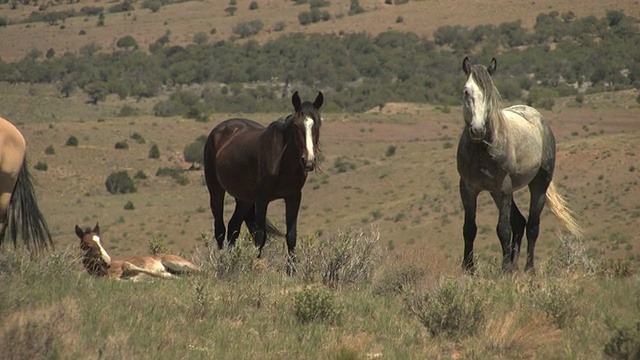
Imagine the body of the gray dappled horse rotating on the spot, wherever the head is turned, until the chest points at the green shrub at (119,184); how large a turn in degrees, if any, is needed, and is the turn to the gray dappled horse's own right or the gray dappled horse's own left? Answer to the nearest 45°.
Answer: approximately 90° to the gray dappled horse's own right

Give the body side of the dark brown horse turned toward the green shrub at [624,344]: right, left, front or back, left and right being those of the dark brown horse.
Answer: front

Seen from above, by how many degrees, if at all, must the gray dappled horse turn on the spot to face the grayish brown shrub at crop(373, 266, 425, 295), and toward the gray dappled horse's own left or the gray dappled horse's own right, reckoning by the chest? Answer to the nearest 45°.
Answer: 0° — it already faces it

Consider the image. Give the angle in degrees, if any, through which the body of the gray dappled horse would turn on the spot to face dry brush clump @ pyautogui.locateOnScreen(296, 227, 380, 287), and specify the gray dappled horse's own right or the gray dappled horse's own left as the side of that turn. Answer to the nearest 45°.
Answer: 0° — it already faces it

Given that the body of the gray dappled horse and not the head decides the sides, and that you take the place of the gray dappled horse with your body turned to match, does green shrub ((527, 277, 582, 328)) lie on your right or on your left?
on your left

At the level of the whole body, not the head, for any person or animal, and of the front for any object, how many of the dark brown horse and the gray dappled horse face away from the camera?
0

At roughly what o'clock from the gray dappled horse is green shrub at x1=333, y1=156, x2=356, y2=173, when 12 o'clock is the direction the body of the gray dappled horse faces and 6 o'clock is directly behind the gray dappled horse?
The green shrub is roughly at 4 o'clock from the gray dappled horse.

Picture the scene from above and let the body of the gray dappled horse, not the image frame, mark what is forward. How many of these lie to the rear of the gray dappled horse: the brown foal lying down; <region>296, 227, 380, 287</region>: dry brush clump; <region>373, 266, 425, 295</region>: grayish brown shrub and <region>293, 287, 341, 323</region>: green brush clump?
0

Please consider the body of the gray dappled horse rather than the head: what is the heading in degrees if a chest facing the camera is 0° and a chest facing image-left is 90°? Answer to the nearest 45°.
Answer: approximately 45°

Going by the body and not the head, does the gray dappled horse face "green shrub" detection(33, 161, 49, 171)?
no

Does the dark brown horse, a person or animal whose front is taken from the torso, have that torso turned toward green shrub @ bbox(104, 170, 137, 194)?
no

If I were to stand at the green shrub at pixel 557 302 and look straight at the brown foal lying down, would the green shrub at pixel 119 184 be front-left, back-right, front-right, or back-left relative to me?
front-right
